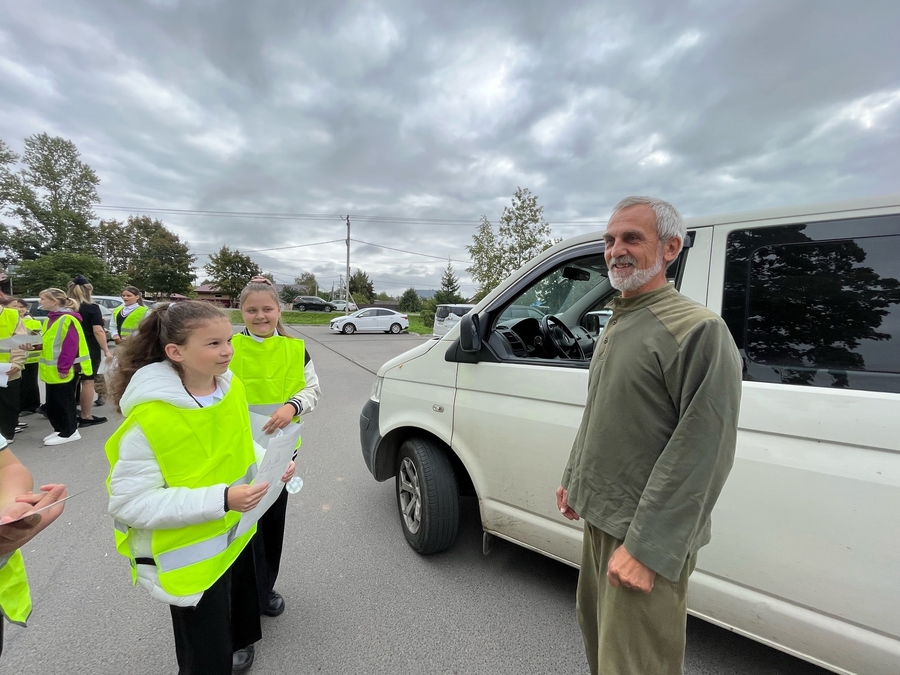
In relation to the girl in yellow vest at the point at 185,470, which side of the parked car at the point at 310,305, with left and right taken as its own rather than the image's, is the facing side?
right

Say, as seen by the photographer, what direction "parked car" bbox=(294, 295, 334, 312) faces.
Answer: facing to the right of the viewer

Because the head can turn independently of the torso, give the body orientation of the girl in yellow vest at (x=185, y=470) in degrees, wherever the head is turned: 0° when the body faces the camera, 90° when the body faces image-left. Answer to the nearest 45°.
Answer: approximately 315°

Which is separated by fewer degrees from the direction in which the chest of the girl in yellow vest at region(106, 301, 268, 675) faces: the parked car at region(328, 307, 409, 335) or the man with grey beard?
the man with grey beard

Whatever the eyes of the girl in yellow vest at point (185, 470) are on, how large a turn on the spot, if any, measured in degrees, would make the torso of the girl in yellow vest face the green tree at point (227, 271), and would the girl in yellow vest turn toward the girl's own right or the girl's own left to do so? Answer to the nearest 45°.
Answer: approximately 135° to the girl's own left

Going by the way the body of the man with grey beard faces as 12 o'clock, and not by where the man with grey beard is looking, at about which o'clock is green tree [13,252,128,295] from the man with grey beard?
The green tree is roughly at 2 o'clock from the man with grey beard.

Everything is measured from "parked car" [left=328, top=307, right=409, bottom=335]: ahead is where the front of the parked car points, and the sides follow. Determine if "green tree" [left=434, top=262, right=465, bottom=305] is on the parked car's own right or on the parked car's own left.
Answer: on the parked car's own right

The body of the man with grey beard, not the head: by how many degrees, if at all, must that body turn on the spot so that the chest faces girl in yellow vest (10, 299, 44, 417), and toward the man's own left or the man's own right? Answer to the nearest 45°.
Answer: approximately 45° to the man's own right
